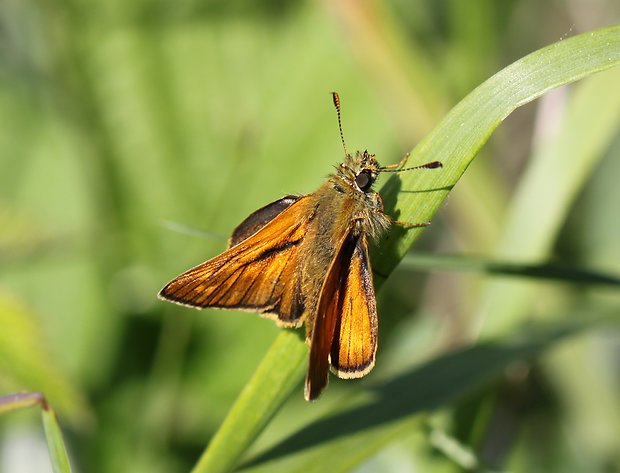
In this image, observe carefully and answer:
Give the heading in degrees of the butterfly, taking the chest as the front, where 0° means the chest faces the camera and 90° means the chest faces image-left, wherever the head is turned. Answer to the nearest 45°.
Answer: approximately 225°

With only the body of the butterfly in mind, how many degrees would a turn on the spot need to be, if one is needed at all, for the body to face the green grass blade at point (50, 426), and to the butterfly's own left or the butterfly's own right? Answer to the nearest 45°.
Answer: approximately 180°

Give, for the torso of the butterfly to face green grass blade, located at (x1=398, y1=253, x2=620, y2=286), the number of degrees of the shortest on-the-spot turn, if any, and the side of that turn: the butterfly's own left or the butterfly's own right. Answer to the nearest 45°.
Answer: approximately 45° to the butterfly's own right
